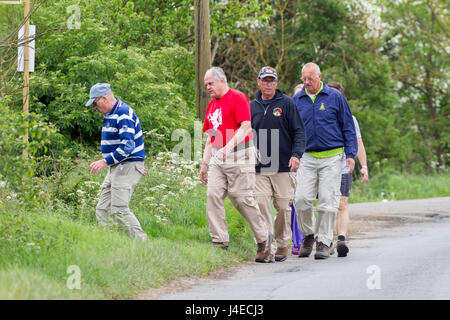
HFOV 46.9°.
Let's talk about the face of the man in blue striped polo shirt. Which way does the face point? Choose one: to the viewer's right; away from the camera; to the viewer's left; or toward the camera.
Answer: to the viewer's left

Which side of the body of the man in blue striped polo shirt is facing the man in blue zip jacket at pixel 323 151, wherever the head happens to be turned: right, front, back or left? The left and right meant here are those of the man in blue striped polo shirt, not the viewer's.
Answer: back

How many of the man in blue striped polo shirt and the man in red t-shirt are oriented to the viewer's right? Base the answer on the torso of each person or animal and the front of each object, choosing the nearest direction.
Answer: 0

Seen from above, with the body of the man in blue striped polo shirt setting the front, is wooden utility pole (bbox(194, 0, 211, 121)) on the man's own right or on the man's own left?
on the man's own right

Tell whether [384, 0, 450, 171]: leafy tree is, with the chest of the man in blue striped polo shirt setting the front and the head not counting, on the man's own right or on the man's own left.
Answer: on the man's own right

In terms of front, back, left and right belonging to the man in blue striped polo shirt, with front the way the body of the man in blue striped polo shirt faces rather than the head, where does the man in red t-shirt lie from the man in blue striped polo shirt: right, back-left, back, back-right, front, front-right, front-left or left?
back

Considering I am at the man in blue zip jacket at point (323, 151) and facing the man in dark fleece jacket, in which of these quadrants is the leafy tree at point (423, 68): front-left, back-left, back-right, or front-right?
back-right

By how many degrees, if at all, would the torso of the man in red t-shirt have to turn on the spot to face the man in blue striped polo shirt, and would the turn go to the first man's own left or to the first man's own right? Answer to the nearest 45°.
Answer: approximately 45° to the first man's own right

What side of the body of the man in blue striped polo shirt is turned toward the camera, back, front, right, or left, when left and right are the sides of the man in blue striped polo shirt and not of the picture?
left

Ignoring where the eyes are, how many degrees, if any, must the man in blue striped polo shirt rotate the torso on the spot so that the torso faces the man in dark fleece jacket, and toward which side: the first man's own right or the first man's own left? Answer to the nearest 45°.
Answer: approximately 180°
